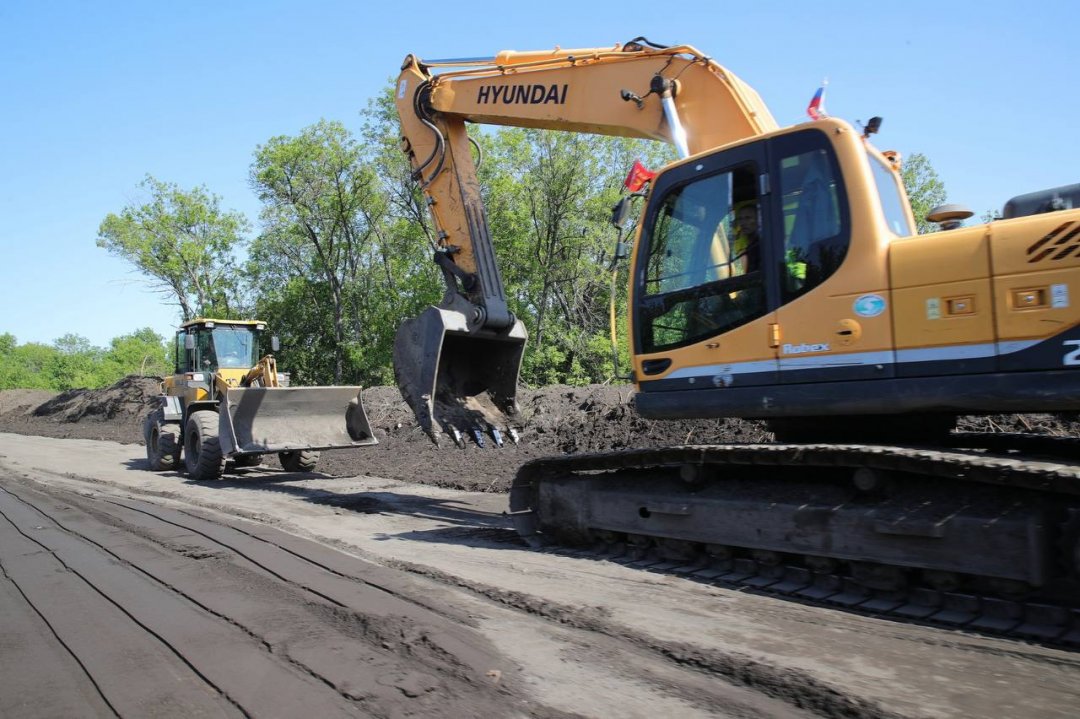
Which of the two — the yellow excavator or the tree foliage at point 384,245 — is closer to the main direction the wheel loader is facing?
the yellow excavator

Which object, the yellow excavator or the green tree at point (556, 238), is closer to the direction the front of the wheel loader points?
the yellow excavator

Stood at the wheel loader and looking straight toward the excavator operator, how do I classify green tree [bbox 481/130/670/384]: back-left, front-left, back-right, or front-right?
back-left

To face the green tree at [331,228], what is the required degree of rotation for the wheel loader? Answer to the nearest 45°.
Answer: approximately 135° to its left

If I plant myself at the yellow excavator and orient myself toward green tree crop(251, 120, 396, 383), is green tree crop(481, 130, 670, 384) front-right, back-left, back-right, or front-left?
front-right

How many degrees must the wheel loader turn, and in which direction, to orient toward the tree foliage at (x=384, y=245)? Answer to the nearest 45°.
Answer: approximately 135° to its left

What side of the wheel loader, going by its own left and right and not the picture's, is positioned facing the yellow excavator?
front

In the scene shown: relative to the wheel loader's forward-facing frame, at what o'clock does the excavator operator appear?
The excavator operator is roughly at 1 o'clock from the wheel loader.

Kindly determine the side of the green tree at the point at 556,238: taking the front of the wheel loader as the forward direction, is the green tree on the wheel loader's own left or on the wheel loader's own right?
on the wheel loader's own left
